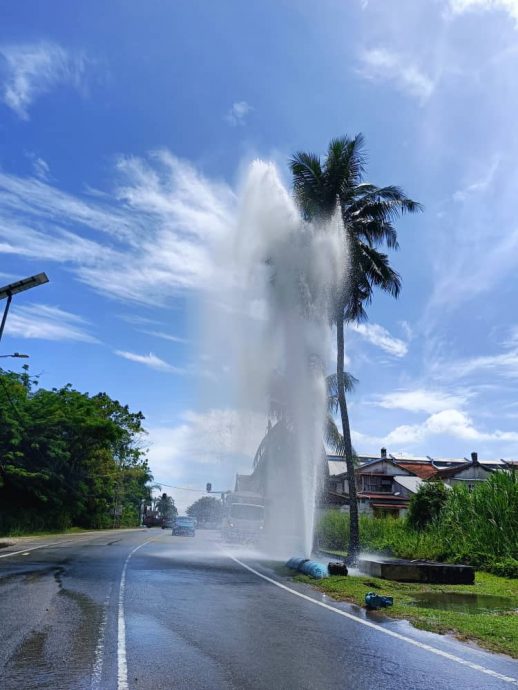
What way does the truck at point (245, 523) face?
toward the camera

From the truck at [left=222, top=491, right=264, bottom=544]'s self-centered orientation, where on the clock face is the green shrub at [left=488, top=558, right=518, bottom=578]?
The green shrub is roughly at 11 o'clock from the truck.

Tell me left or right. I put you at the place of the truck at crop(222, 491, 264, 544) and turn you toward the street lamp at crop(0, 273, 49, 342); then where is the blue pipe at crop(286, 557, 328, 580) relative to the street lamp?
left

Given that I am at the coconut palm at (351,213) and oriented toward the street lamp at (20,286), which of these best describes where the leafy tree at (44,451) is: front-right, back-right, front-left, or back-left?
front-right

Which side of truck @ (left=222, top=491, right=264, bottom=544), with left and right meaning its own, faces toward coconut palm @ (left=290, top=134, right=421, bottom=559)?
front

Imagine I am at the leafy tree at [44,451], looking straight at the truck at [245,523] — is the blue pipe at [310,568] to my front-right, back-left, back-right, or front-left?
front-right

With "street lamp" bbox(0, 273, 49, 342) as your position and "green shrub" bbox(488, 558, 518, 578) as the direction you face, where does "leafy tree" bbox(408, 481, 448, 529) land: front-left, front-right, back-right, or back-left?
front-left

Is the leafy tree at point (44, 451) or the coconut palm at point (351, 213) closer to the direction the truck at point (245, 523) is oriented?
the coconut palm

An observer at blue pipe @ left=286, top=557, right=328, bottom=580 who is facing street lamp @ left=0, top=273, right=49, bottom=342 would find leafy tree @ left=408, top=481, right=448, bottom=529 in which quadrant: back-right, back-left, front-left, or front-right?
back-right

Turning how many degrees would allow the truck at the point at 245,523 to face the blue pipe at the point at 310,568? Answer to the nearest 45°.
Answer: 0° — it already faces it

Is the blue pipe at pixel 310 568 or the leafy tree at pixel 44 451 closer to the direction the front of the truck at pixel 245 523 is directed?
the blue pipe

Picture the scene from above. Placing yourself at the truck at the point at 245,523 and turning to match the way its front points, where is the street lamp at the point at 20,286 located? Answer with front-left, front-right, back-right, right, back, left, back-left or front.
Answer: front-right

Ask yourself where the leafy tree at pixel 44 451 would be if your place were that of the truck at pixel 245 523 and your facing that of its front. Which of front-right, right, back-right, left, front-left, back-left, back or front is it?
right

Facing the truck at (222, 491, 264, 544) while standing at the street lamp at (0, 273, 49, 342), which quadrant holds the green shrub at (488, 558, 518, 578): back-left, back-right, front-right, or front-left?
front-right
